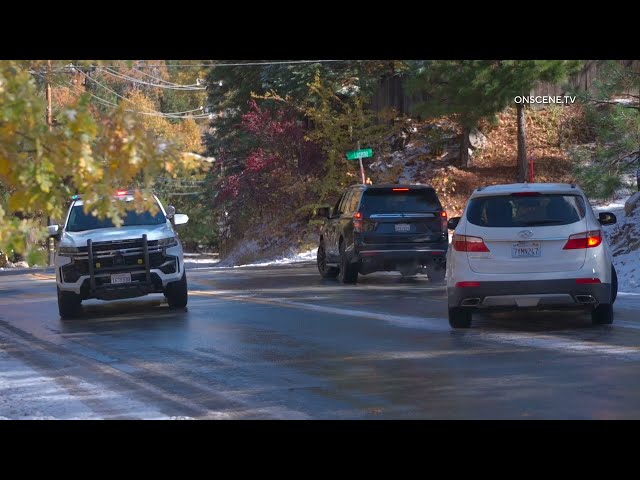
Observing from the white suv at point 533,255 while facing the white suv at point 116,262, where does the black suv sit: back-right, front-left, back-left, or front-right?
front-right

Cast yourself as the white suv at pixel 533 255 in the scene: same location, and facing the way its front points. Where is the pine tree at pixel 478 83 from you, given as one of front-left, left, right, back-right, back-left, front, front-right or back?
front

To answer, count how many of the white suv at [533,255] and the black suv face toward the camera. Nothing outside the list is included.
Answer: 0

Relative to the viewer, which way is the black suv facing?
away from the camera

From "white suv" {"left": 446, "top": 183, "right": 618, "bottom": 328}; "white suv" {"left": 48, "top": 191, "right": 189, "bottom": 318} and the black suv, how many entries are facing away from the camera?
2

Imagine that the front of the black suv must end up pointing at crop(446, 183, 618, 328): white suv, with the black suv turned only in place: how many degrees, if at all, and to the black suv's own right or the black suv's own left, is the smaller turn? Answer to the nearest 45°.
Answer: approximately 180°

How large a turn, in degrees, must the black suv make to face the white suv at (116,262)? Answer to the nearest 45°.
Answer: approximately 135° to its left

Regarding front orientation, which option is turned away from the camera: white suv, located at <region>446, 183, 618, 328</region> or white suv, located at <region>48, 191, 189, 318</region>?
white suv, located at <region>446, 183, 618, 328</region>

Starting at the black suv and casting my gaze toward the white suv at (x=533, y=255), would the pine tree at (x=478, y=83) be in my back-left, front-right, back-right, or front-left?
back-left

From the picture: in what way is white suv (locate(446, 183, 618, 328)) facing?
away from the camera

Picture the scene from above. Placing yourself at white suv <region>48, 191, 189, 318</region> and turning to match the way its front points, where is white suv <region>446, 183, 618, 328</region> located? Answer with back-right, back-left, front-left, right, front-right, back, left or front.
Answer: front-left

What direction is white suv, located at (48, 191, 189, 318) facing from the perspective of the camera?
toward the camera

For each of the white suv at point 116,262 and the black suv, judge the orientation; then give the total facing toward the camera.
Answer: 1

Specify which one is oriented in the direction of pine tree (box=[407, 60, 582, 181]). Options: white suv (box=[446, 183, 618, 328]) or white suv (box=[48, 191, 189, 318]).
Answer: white suv (box=[446, 183, 618, 328])
